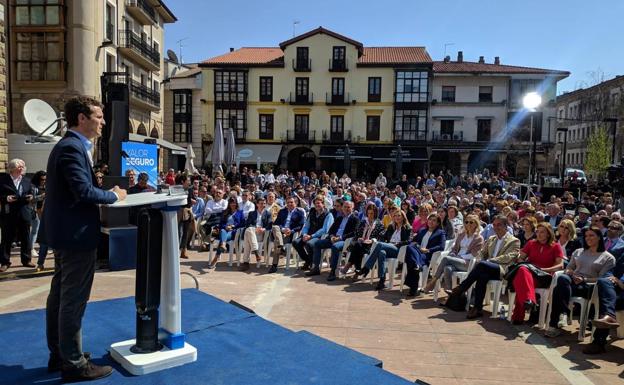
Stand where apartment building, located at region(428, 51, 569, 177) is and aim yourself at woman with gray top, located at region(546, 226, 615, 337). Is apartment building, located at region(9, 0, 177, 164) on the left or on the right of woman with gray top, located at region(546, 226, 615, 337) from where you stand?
right

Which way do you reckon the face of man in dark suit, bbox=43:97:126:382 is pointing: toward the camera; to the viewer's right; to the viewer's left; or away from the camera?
to the viewer's right

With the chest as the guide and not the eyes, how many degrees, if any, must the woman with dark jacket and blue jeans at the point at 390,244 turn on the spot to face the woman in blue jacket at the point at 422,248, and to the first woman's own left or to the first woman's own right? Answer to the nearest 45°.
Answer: approximately 90° to the first woman's own left

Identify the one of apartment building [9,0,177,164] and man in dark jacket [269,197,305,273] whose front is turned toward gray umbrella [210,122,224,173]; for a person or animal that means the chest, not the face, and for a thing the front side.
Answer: the apartment building

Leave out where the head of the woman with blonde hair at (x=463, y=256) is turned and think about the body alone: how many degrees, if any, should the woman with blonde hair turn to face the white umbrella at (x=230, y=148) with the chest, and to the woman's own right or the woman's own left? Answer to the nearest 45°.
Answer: approximately 90° to the woman's own right

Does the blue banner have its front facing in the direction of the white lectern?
yes

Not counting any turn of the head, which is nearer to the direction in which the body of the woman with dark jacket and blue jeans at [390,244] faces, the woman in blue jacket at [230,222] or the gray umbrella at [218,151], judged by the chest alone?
the woman in blue jacket

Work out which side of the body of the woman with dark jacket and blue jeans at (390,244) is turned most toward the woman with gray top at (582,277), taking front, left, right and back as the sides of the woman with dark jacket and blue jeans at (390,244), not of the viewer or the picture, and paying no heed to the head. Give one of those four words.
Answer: left

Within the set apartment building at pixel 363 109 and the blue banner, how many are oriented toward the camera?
2

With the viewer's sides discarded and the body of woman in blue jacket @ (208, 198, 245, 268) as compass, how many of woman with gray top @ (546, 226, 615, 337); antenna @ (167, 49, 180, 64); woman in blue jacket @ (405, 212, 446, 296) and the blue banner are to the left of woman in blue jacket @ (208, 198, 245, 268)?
2

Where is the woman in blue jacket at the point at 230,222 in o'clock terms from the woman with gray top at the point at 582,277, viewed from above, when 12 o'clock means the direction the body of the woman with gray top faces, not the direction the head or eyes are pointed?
The woman in blue jacket is roughly at 2 o'clock from the woman with gray top.
